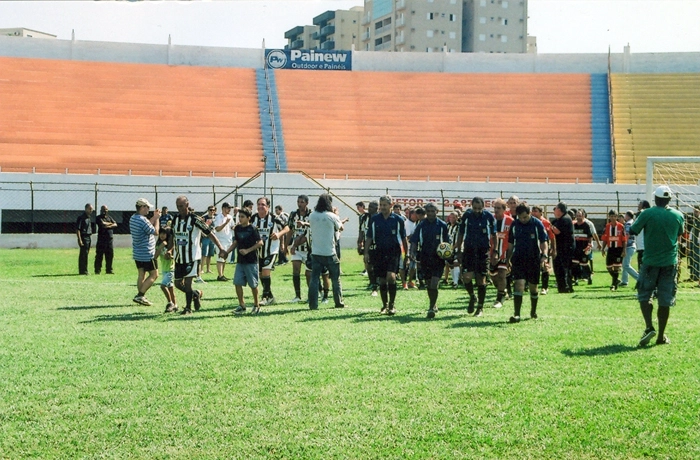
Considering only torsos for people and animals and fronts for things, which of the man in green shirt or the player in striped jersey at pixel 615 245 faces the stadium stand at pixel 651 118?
the man in green shirt

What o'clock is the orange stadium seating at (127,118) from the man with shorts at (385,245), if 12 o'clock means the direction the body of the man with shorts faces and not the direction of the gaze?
The orange stadium seating is roughly at 5 o'clock from the man with shorts.

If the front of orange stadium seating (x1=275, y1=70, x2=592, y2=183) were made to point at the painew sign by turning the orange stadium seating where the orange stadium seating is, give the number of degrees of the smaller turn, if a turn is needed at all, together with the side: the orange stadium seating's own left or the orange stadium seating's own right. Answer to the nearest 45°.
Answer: approximately 135° to the orange stadium seating's own right

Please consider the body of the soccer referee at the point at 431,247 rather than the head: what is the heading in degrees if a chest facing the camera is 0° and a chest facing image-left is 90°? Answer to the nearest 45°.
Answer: approximately 0°

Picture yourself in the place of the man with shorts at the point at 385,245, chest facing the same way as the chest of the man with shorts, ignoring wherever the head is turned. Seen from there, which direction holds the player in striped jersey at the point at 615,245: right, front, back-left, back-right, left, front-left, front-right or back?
back-left

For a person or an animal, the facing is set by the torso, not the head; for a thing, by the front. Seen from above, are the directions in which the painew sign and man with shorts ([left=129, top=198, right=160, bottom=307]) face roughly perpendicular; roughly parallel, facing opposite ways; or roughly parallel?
roughly perpendicular

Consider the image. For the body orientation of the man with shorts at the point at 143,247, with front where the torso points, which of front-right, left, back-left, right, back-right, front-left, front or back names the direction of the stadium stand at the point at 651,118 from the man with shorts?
front-left

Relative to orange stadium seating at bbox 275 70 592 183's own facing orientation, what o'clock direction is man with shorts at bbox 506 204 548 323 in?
The man with shorts is roughly at 12 o'clock from the orange stadium seating.
